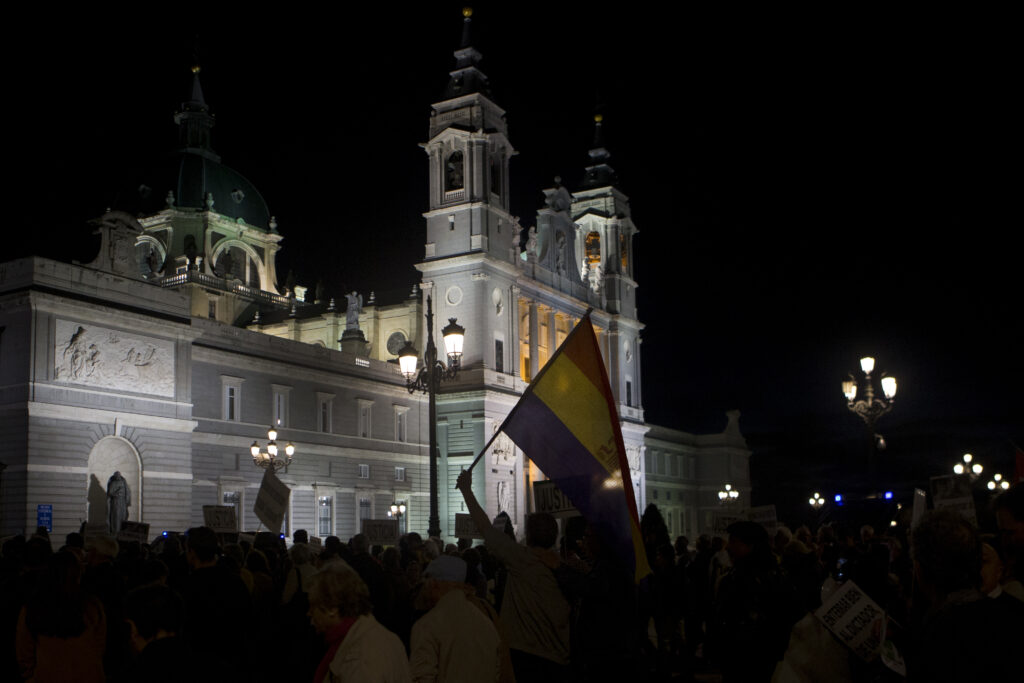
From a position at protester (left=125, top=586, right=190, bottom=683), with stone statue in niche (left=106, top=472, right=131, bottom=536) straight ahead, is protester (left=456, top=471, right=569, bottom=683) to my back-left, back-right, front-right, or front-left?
front-right

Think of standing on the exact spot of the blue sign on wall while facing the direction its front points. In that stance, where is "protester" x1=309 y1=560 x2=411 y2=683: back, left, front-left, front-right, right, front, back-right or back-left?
front

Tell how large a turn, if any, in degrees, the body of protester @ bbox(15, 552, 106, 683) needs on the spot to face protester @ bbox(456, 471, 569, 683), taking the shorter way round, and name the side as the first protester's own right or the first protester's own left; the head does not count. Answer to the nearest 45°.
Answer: approximately 90° to the first protester's own right

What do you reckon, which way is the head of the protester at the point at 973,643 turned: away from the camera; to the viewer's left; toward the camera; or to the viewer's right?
away from the camera

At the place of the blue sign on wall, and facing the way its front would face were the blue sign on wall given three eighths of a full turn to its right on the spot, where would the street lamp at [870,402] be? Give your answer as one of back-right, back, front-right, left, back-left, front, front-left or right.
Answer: back

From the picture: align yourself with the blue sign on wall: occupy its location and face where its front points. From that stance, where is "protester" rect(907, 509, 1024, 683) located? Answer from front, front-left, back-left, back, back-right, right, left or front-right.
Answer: front

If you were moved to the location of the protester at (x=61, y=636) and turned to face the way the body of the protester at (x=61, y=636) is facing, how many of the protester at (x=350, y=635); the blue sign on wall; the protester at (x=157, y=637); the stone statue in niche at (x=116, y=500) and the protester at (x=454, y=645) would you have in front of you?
2

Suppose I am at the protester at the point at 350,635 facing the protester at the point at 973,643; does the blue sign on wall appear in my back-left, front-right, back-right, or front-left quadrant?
back-left

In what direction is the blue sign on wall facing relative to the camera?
toward the camera

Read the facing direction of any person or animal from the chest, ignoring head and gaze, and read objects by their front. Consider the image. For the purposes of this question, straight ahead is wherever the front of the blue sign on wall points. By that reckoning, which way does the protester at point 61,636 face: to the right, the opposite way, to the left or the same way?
the opposite way

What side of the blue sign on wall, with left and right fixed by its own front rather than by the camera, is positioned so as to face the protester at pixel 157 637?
front

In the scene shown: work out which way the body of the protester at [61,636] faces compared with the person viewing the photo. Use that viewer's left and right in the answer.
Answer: facing away from the viewer

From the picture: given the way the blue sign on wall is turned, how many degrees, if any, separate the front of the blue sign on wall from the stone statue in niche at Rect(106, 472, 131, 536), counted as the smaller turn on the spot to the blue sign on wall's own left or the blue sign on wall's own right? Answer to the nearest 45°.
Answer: approximately 135° to the blue sign on wall's own left

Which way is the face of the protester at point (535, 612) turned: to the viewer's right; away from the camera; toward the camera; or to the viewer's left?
away from the camera

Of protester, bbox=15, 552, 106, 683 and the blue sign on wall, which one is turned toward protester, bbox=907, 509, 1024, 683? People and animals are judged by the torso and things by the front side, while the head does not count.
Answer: the blue sign on wall

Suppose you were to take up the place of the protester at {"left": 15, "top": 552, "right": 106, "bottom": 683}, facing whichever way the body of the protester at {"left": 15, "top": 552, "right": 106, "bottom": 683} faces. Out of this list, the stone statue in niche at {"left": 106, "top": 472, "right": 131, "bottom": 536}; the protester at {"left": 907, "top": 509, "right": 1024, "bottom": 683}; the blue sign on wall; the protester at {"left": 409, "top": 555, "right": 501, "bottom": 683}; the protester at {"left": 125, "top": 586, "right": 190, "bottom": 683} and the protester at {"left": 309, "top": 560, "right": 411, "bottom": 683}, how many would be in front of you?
2

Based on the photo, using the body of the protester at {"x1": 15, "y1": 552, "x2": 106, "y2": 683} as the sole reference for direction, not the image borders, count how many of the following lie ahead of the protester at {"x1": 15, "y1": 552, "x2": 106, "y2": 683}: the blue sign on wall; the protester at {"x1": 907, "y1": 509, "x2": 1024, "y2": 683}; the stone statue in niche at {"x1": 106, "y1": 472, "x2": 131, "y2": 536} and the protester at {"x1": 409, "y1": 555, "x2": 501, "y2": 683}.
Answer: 2

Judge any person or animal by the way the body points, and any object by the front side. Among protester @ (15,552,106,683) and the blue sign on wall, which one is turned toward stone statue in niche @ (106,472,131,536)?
the protester
